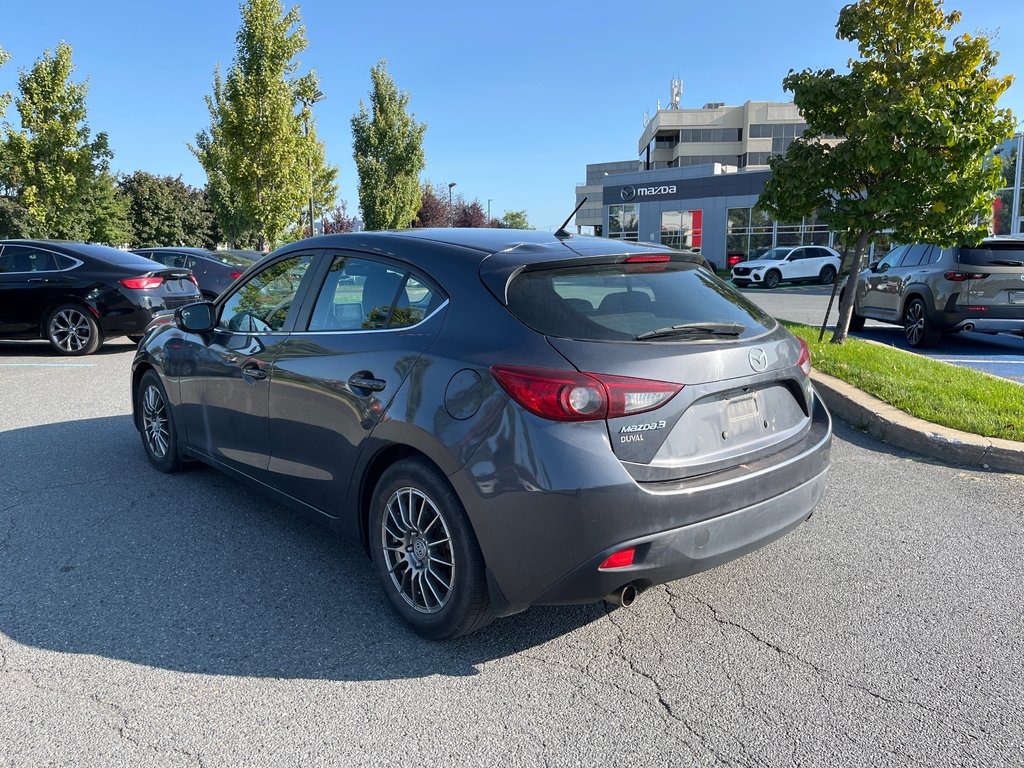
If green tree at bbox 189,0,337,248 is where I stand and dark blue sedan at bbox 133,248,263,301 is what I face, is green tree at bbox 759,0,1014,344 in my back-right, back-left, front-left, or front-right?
front-left

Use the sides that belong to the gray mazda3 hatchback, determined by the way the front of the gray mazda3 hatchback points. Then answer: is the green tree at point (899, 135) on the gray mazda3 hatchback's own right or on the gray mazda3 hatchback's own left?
on the gray mazda3 hatchback's own right

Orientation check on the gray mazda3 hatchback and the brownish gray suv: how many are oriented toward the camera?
0

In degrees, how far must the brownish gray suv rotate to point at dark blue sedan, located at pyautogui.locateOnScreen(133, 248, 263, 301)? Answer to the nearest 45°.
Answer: approximately 45° to its left

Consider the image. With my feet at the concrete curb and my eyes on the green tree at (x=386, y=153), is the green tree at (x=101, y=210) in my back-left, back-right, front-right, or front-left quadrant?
front-left

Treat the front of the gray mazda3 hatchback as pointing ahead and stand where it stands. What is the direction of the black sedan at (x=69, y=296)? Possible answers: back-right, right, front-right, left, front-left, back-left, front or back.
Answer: front

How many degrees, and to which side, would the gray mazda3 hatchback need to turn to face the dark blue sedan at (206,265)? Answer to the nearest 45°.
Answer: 0° — it already faces it

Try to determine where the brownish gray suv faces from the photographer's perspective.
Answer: facing away from the viewer and to the left of the viewer

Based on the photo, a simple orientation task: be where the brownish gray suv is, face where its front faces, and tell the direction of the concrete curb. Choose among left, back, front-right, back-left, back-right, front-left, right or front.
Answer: back-left

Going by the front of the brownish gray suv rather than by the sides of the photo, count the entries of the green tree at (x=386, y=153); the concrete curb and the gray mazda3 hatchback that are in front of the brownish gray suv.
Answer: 1

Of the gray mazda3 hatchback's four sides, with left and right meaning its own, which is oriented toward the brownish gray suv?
right

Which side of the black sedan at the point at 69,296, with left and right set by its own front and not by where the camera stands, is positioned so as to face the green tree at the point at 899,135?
back

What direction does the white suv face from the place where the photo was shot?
facing the viewer and to the left of the viewer

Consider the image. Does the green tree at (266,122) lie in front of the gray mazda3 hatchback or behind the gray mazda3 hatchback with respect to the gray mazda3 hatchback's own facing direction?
in front

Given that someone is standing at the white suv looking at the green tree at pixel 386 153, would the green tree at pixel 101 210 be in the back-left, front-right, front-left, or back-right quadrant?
front-left

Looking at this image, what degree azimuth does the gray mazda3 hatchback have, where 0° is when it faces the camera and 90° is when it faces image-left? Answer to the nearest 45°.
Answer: approximately 135°

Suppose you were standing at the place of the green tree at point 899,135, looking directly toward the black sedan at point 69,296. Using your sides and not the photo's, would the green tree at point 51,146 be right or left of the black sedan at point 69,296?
right
